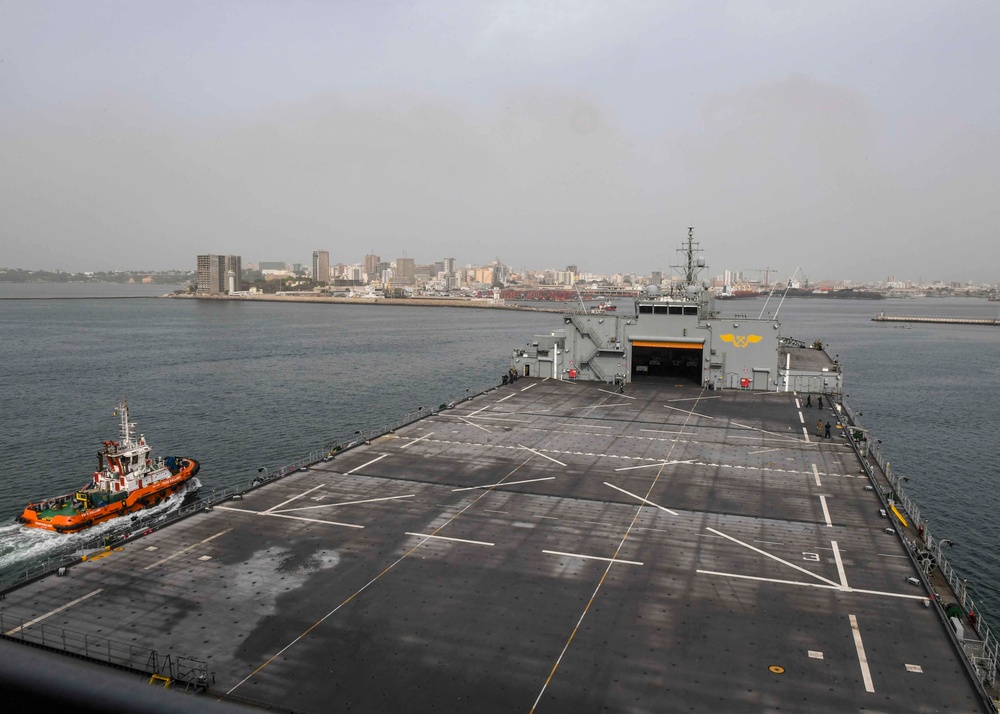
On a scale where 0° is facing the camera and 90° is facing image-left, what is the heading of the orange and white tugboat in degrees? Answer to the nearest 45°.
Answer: approximately 225°
